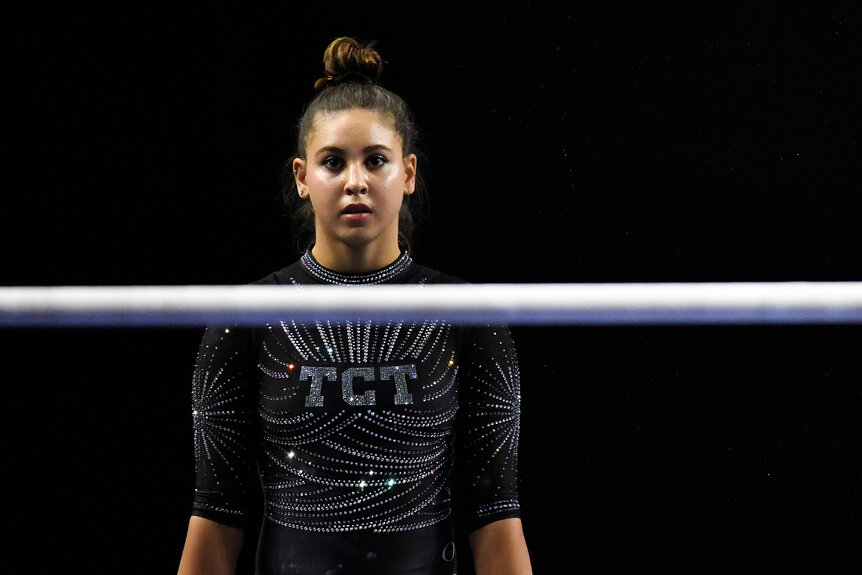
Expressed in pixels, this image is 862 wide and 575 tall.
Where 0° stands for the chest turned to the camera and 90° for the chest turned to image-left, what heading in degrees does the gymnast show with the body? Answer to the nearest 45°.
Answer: approximately 0°
